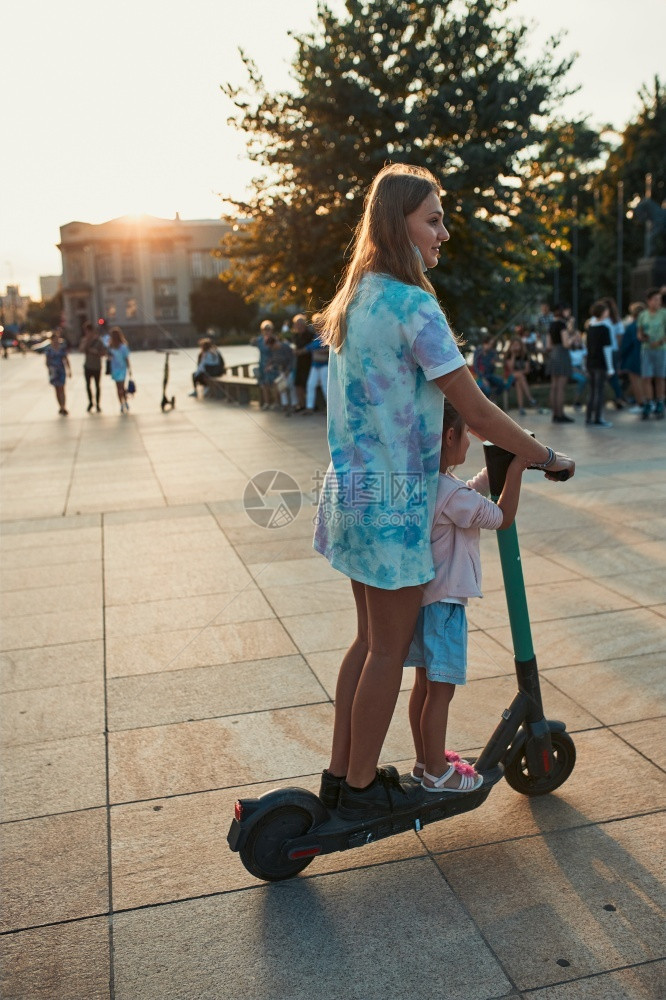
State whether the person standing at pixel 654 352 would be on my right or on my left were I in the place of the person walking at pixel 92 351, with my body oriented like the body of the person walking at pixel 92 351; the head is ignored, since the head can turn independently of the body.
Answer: on my left

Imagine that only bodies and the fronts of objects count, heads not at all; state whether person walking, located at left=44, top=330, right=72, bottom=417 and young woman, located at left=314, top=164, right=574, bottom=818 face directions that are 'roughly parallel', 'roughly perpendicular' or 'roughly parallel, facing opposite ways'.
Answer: roughly perpendicular

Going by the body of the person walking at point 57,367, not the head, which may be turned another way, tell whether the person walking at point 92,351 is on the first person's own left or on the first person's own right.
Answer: on the first person's own left

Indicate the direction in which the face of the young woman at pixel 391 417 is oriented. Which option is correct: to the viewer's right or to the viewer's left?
to the viewer's right

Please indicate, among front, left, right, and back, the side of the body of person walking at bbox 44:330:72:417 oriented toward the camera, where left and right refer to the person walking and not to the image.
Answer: front

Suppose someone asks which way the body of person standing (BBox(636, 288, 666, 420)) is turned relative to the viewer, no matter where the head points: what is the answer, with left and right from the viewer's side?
facing the viewer

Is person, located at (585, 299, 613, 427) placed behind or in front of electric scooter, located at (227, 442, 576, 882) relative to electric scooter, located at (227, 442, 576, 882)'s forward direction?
in front

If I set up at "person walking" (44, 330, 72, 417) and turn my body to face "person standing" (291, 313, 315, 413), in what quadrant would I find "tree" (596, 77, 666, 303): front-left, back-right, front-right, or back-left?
front-left

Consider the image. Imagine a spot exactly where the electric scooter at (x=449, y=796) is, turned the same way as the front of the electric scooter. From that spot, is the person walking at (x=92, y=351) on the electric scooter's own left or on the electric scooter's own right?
on the electric scooter's own left
